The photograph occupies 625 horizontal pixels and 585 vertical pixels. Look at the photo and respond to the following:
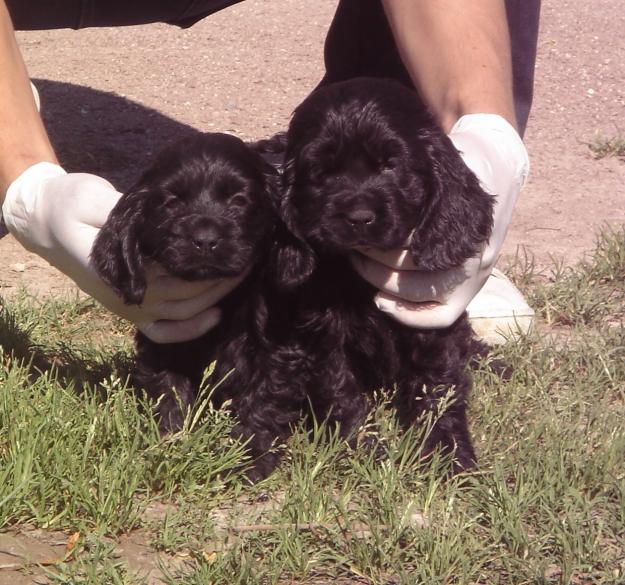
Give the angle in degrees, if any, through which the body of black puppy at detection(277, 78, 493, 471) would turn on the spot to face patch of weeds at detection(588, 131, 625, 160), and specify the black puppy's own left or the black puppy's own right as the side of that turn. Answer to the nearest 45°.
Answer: approximately 180°

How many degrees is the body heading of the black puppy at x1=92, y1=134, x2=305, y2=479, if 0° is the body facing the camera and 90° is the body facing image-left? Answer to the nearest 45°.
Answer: approximately 0°

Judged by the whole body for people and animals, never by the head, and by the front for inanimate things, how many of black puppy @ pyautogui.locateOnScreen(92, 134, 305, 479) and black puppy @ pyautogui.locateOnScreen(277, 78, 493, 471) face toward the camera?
2

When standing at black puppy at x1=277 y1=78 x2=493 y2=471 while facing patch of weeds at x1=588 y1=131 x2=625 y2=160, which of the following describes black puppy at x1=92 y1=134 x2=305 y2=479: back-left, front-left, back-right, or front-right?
back-left

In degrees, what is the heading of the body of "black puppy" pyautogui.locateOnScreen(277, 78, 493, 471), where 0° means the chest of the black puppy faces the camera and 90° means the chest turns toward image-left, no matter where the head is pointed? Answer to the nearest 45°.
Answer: approximately 0°

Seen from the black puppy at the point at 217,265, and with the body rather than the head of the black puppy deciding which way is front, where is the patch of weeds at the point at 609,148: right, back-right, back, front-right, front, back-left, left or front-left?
back-left
